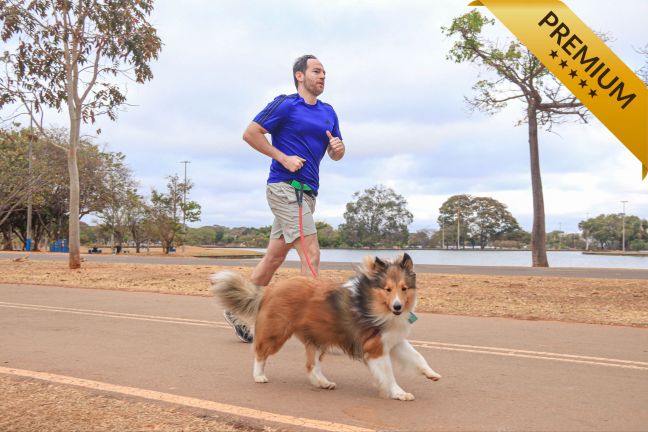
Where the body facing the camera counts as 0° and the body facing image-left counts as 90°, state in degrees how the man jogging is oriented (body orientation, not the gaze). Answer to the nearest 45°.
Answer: approximately 315°
